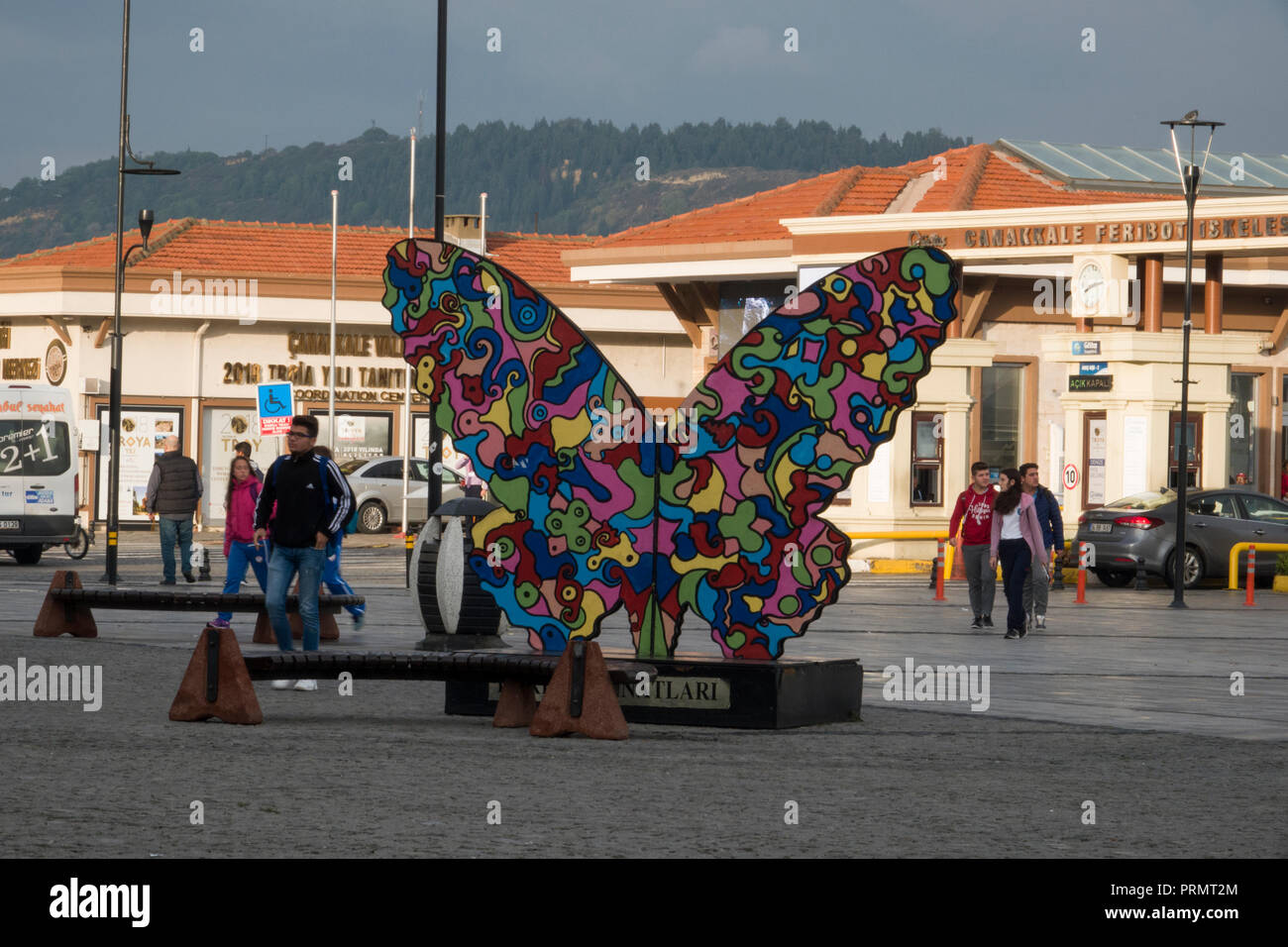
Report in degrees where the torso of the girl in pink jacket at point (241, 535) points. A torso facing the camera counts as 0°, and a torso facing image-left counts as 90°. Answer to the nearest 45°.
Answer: approximately 0°

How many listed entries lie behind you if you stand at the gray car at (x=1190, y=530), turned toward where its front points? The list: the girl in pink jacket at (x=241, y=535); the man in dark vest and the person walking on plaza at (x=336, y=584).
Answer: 3

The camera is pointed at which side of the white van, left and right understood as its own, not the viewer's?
back

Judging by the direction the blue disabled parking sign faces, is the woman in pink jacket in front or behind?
in front

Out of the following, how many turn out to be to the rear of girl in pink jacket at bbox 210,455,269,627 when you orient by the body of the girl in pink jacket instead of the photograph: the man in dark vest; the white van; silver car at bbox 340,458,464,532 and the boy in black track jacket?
3

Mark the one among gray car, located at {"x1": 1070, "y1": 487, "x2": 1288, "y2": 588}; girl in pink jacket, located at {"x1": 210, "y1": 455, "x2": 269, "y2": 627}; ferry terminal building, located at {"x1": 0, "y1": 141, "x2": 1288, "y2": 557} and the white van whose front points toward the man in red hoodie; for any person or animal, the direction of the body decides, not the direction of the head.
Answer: the ferry terminal building

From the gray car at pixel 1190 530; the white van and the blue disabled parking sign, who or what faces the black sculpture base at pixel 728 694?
the blue disabled parking sign
